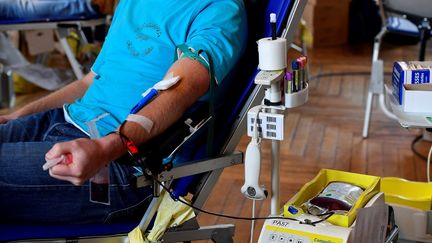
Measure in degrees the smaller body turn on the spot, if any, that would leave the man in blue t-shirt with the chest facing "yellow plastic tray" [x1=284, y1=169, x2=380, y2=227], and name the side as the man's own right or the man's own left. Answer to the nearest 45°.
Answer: approximately 135° to the man's own left

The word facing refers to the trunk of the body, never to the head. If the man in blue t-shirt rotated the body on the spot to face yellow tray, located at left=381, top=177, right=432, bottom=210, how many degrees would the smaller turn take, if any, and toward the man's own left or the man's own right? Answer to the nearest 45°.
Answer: approximately 135° to the man's own left

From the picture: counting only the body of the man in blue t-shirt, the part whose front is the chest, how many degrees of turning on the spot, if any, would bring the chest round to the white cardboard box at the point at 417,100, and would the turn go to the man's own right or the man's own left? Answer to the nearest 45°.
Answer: approximately 135° to the man's own left

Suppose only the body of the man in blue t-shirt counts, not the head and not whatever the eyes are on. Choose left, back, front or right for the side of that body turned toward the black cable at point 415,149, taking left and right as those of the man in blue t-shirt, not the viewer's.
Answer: back

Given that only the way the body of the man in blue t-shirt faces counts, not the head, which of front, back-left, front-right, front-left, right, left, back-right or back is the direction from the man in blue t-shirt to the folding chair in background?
back

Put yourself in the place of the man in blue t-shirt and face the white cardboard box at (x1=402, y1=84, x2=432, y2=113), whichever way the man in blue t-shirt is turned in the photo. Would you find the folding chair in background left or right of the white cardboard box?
left

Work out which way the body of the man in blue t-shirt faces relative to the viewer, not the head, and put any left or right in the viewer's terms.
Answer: facing the viewer and to the left of the viewer

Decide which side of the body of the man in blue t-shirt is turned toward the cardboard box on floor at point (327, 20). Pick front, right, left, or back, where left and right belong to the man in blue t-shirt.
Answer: back
